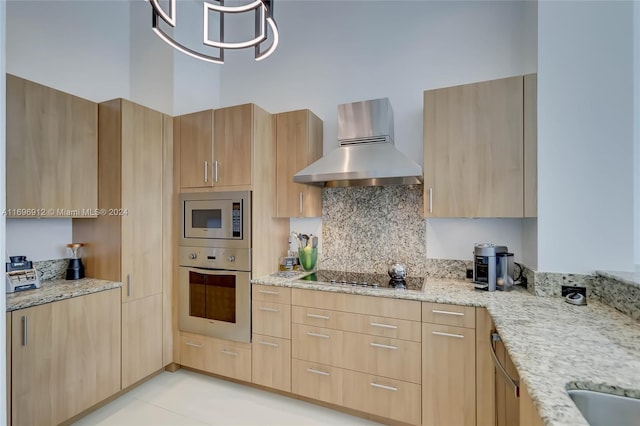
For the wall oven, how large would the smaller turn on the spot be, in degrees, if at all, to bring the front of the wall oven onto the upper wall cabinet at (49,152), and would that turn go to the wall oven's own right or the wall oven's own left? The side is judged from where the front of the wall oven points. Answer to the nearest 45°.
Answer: approximately 45° to the wall oven's own right

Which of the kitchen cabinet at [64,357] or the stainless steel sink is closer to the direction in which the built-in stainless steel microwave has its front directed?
the kitchen cabinet

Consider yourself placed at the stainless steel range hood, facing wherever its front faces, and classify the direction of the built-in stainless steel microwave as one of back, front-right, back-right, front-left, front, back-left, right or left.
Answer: right

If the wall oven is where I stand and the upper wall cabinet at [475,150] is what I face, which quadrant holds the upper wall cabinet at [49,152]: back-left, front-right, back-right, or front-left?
back-right

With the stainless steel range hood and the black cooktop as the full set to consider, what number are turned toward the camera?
2

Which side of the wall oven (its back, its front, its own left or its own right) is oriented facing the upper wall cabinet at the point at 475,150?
left
